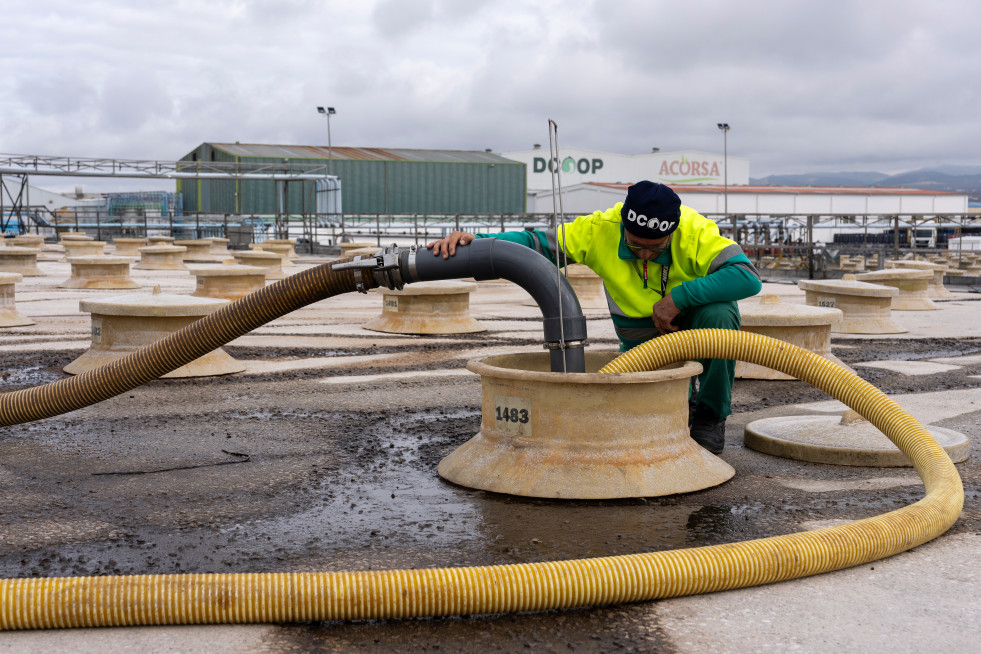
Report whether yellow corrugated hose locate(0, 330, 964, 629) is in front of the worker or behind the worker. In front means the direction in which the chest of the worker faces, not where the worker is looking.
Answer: in front

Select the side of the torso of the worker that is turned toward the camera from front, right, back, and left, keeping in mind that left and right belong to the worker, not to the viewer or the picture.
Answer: front
